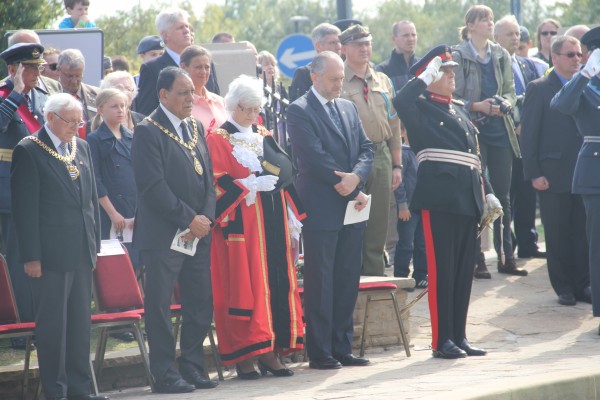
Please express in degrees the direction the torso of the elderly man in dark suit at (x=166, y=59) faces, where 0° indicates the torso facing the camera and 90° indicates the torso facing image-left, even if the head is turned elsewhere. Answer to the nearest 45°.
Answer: approximately 315°

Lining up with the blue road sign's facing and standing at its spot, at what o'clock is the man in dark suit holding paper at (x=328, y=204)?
The man in dark suit holding paper is roughly at 12 o'clock from the blue road sign.

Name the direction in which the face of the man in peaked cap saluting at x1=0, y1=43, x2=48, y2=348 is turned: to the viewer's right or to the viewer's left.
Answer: to the viewer's right

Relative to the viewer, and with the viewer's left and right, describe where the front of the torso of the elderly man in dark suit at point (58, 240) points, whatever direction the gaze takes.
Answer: facing the viewer and to the right of the viewer

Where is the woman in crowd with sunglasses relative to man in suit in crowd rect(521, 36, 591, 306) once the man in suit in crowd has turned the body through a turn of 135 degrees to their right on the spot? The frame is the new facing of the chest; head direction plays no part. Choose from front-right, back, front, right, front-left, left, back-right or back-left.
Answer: right

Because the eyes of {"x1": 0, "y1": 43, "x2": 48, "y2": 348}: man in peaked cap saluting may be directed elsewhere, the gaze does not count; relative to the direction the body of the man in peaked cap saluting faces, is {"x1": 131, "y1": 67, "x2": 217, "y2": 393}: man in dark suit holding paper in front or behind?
in front

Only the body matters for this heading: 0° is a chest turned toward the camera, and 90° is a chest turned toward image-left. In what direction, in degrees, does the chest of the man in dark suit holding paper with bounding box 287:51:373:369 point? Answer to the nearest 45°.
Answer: approximately 315°

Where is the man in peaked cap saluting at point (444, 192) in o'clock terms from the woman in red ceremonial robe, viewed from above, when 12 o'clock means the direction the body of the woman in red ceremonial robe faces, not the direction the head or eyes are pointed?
The man in peaked cap saluting is roughly at 10 o'clock from the woman in red ceremonial robe.
